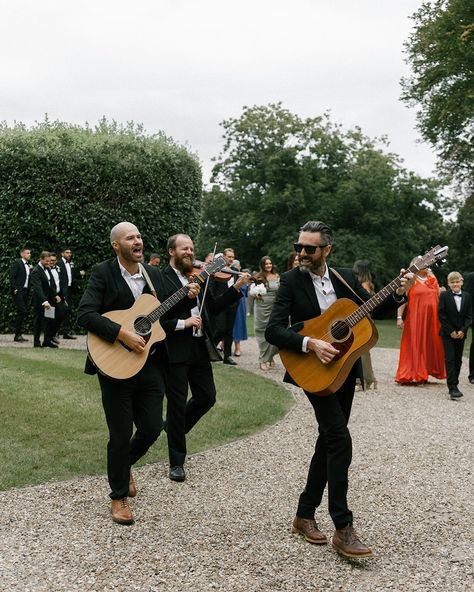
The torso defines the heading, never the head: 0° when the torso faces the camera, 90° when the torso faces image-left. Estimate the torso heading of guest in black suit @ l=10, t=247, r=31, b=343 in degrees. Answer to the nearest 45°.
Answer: approximately 315°

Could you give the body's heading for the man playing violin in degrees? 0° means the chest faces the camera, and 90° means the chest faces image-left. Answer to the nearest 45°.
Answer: approximately 315°

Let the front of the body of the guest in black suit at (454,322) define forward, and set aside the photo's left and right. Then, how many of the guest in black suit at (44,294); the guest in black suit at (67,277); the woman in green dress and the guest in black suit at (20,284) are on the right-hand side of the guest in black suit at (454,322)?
4

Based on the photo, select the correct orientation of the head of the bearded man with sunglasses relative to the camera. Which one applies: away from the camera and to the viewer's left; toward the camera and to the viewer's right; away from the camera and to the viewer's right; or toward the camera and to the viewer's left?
toward the camera and to the viewer's left

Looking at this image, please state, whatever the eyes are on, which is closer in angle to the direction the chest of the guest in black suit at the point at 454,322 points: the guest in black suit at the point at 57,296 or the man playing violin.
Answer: the man playing violin

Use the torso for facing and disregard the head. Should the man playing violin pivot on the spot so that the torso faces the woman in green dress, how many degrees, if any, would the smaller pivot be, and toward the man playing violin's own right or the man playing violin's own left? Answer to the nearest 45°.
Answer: approximately 135° to the man playing violin's own left

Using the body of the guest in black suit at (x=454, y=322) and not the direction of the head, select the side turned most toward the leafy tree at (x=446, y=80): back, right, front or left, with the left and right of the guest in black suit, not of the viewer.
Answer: back

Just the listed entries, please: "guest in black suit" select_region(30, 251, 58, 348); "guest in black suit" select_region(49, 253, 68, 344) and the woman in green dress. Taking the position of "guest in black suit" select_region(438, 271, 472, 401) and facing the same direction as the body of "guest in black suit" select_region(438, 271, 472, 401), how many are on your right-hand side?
3

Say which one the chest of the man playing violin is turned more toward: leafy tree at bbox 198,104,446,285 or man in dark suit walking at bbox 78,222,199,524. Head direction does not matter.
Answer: the man in dark suit walking
